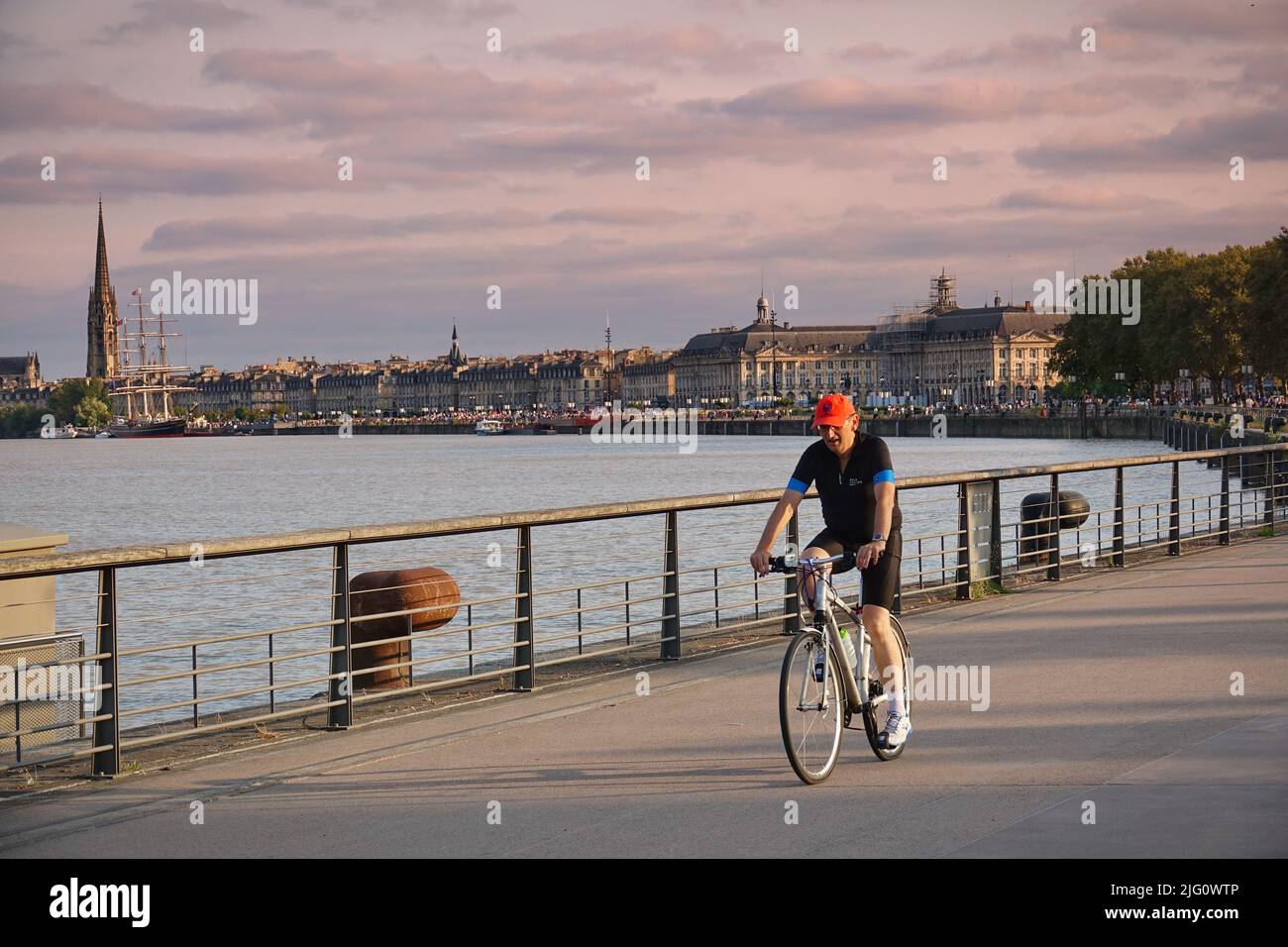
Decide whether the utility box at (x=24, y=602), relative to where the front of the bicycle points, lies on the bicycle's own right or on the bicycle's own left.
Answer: on the bicycle's own right

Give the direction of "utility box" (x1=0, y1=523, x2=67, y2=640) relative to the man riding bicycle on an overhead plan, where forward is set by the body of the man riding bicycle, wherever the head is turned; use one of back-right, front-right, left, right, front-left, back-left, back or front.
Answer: front-right

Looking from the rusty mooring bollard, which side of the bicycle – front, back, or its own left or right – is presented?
right

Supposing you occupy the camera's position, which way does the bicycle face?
facing the viewer and to the left of the viewer

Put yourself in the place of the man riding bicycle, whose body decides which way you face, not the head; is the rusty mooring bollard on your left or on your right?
on your right
